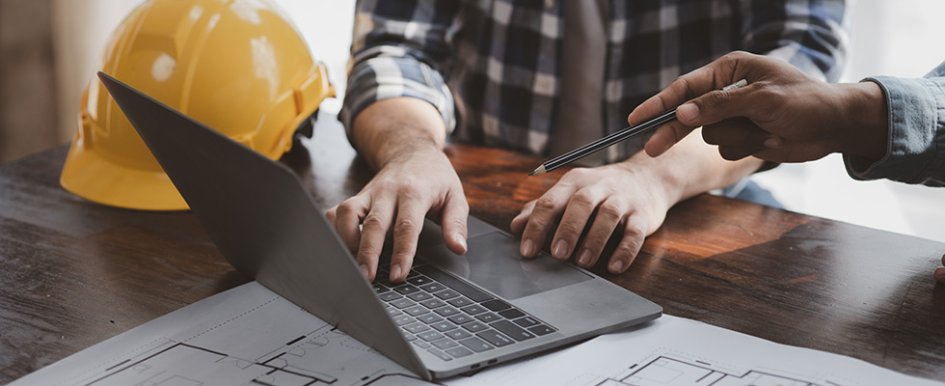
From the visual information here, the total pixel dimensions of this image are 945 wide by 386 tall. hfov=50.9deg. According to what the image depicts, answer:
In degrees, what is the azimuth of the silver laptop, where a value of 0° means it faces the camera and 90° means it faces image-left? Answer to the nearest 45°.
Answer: approximately 225°

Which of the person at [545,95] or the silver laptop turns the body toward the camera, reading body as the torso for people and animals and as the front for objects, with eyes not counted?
the person

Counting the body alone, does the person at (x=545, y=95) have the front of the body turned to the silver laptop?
yes

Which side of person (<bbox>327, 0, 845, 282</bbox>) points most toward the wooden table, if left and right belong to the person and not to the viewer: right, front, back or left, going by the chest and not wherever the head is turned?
front

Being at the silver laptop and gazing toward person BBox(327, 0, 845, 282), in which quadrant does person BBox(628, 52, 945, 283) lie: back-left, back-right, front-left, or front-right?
front-right

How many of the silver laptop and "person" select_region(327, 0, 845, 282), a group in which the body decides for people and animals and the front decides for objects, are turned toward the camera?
1

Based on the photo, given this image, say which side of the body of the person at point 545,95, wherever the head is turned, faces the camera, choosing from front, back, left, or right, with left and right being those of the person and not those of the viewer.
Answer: front
